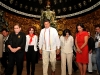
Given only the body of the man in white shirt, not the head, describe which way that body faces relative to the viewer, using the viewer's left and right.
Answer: facing the viewer

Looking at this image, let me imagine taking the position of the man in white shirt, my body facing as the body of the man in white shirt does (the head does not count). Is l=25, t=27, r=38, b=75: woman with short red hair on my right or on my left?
on my right

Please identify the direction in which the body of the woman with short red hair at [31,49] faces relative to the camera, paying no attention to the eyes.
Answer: toward the camera

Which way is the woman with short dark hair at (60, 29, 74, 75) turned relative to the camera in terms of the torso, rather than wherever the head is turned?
toward the camera

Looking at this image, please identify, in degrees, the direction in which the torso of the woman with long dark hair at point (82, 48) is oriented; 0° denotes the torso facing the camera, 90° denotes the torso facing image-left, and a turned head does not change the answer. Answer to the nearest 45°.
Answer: approximately 45°

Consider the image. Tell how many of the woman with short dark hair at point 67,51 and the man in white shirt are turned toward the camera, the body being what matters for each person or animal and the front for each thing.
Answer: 2

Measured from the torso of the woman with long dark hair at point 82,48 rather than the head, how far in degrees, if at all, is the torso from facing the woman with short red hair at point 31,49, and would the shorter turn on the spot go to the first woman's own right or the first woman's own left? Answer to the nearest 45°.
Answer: approximately 45° to the first woman's own right

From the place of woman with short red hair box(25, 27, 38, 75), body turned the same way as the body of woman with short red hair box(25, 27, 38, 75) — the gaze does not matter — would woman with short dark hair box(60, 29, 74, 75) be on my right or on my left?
on my left

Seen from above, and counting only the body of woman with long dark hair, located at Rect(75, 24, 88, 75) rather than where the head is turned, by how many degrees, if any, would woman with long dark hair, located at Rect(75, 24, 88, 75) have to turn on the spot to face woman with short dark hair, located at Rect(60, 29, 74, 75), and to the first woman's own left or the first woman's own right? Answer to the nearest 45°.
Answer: approximately 90° to the first woman's own right

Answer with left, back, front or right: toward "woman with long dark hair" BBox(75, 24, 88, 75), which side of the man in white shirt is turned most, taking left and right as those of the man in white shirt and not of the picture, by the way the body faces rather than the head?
left

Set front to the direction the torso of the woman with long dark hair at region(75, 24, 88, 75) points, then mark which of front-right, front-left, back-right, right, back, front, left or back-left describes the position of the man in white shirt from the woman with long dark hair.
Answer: front-right

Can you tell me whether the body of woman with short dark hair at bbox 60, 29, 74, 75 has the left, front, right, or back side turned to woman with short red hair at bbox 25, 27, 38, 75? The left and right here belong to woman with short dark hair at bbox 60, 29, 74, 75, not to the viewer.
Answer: right

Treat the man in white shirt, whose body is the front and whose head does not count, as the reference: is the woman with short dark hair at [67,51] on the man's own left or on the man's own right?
on the man's own left
